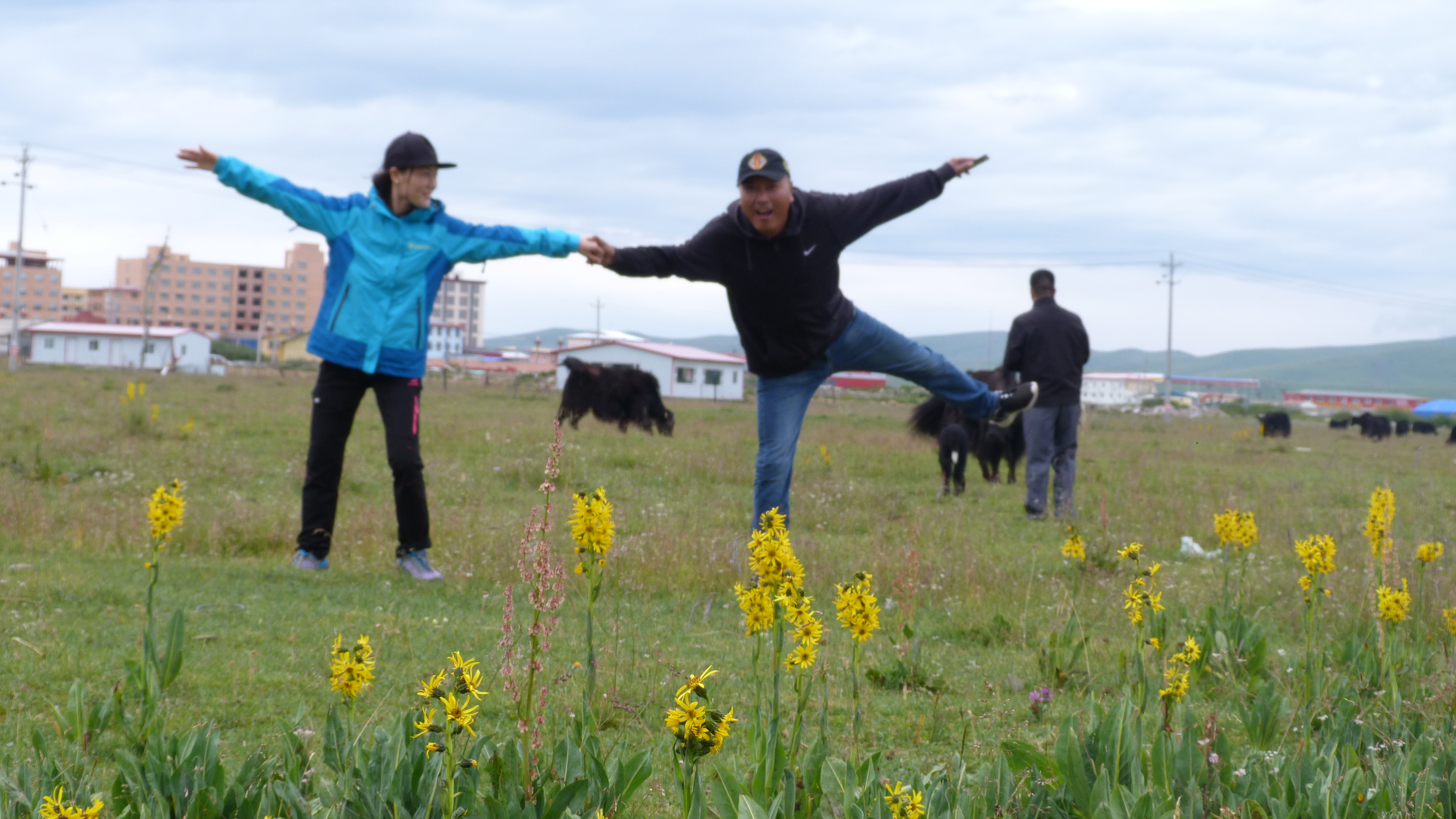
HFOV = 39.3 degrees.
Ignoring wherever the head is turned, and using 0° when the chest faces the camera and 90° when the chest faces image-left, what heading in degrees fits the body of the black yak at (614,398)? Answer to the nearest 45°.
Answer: approximately 270°

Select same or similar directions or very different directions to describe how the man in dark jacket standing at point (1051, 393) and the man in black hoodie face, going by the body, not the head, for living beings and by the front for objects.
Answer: very different directions

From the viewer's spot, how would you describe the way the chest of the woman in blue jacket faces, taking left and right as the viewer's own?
facing the viewer

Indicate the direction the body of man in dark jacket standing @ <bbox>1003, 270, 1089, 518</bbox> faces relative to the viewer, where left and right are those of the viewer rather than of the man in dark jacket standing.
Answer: facing away from the viewer

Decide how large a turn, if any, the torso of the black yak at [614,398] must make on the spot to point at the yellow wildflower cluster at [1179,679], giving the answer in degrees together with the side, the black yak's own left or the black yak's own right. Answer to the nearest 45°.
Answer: approximately 90° to the black yak's own right

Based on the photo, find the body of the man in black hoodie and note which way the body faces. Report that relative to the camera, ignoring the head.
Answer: toward the camera

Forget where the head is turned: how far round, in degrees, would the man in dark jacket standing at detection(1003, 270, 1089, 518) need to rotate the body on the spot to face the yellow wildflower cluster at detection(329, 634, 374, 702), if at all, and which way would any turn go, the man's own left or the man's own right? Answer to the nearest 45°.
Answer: approximately 180°

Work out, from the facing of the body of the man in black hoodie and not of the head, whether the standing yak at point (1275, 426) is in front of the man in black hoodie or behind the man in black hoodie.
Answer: behind

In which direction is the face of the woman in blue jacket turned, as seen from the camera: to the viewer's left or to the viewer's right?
to the viewer's right

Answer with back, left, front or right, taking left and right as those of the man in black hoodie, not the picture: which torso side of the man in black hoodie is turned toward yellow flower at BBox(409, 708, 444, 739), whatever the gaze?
front

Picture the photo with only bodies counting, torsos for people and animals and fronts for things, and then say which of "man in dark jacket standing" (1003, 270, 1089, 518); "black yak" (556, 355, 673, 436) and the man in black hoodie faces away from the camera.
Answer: the man in dark jacket standing

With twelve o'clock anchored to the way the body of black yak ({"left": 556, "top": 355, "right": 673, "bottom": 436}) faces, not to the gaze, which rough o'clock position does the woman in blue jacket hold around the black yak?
The woman in blue jacket is roughly at 3 o'clock from the black yak.

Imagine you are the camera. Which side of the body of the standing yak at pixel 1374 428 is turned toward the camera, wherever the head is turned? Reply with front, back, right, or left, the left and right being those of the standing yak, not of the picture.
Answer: left

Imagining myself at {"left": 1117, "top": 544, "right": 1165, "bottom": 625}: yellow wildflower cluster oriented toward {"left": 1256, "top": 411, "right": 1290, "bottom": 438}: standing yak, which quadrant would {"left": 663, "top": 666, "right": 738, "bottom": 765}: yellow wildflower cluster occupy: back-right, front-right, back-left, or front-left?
back-left
